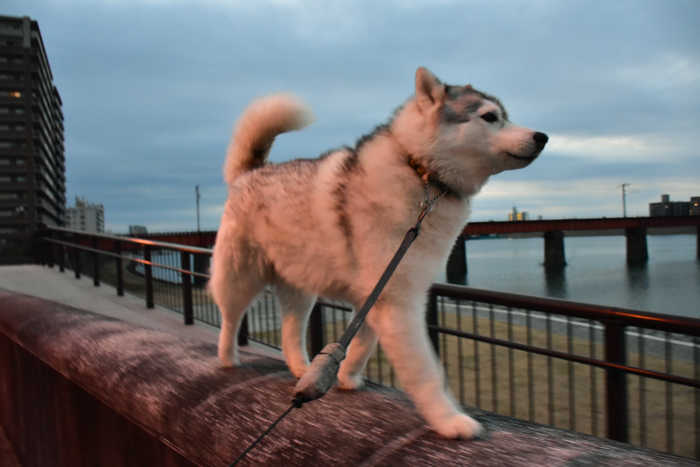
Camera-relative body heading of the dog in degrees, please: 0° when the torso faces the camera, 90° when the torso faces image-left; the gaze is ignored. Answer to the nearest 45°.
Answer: approximately 315°
